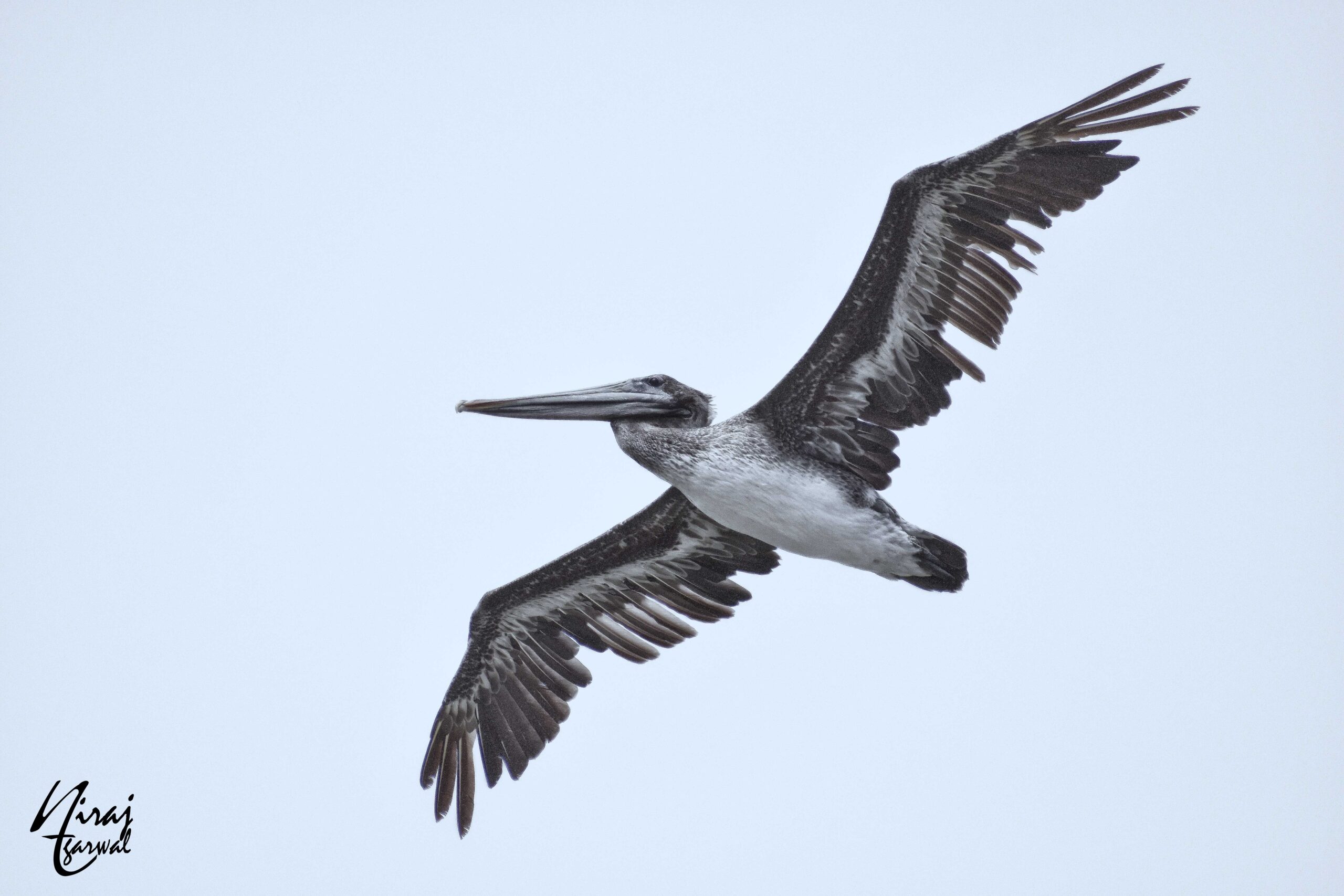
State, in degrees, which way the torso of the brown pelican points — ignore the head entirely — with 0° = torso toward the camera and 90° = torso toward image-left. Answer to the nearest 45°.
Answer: approximately 90°
